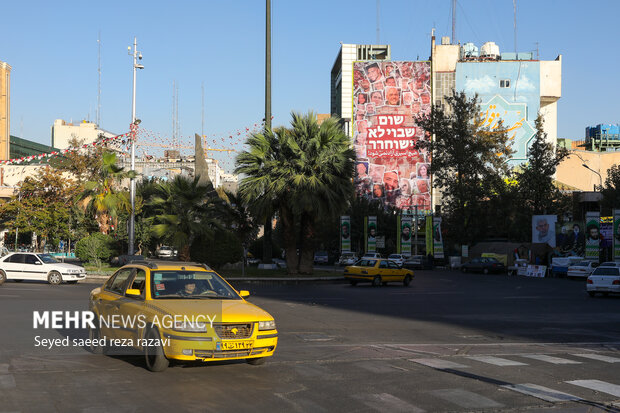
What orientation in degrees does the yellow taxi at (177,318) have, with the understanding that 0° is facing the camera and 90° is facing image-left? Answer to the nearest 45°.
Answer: approximately 315°

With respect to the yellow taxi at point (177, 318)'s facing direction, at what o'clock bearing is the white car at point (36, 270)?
The white car is roughly at 7 o'clock from the yellow taxi.

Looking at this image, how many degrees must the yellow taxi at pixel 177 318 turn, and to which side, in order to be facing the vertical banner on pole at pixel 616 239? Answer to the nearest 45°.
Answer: approximately 90° to its left

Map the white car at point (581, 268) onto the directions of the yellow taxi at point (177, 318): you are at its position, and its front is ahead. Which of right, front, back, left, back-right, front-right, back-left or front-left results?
left

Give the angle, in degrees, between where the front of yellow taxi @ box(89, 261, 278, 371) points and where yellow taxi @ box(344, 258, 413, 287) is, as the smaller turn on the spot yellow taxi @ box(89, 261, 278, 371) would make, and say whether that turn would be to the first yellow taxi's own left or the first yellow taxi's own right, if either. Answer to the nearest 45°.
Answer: approximately 135° to the first yellow taxi's own left

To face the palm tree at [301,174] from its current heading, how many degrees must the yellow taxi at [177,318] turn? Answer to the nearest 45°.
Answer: approximately 135° to its left

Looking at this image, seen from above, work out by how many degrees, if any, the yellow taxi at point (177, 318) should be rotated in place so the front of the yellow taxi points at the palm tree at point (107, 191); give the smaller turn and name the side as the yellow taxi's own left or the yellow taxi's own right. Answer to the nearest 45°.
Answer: approximately 135° to the yellow taxi's own left

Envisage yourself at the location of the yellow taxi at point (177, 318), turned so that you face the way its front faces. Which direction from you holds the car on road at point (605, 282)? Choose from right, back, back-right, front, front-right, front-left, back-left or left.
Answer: left
